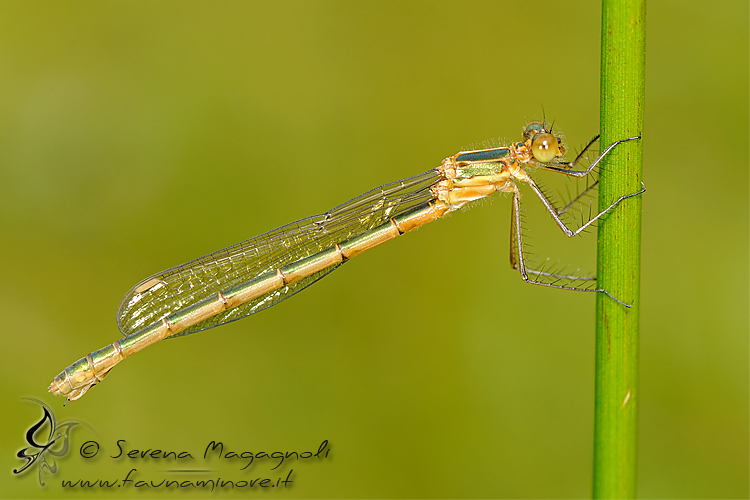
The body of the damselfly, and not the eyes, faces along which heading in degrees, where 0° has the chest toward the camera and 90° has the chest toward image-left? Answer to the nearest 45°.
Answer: approximately 270°
